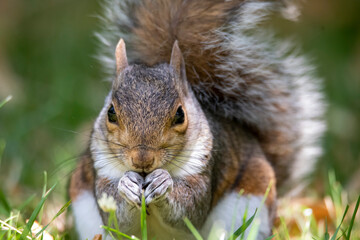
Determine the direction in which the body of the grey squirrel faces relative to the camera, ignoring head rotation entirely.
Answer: toward the camera
